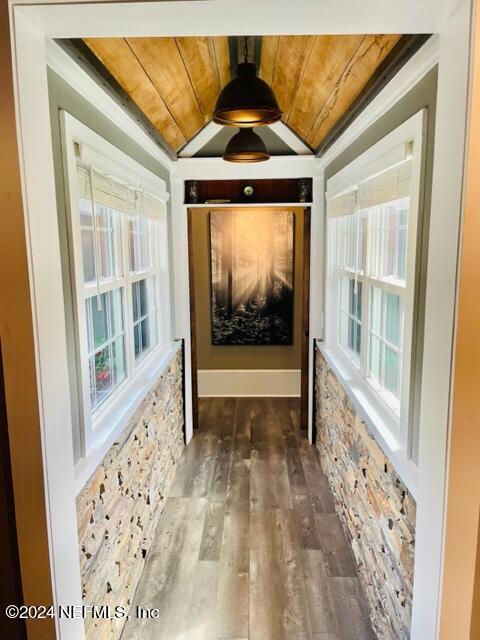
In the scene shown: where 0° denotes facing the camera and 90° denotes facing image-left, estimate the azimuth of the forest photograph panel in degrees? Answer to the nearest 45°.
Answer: approximately 0°

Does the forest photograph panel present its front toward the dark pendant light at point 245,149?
yes

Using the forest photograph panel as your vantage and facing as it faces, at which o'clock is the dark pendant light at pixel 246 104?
The dark pendant light is roughly at 12 o'clock from the forest photograph panel.

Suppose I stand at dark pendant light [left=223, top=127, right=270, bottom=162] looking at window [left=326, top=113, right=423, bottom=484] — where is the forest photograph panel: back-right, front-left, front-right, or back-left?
back-left

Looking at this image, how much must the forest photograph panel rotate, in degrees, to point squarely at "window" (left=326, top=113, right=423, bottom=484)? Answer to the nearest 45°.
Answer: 0° — it already faces it
